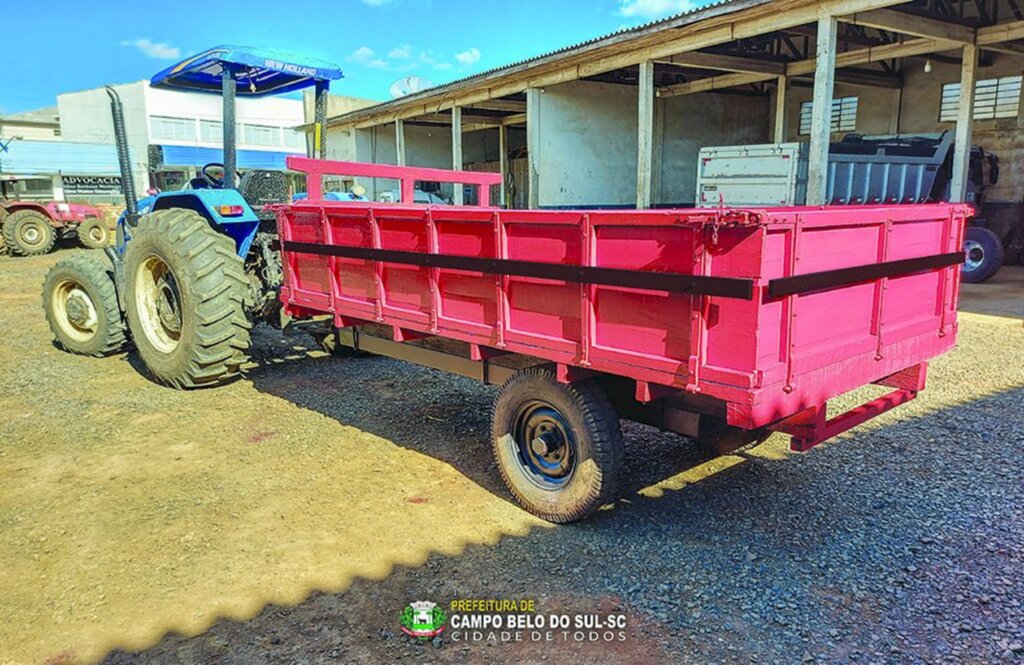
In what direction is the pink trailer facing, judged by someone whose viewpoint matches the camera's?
facing away from the viewer and to the left of the viewer

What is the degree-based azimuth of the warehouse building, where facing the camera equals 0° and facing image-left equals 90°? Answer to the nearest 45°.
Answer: approximately 45°

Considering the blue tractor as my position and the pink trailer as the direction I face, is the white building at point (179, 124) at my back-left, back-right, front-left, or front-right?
back-left

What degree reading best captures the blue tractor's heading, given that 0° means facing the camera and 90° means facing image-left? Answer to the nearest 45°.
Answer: approximately 135°

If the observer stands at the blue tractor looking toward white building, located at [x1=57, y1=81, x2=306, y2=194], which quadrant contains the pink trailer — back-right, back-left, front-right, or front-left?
back-right

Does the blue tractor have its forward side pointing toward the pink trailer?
no

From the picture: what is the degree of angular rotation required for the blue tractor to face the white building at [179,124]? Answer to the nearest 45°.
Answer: approximately 45° to its right

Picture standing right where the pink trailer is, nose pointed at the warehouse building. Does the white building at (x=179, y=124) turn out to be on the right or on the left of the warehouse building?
left

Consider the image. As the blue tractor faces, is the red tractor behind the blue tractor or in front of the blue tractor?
in front

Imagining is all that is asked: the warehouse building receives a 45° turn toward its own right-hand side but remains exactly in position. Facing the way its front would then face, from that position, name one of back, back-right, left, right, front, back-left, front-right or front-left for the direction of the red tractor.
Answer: front

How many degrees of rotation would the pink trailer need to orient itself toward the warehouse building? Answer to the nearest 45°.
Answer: approximately 45° to its right

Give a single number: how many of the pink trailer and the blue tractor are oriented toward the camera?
0

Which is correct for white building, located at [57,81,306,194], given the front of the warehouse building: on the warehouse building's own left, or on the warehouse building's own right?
on the warehouse building's own right

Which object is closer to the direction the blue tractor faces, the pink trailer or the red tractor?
the red tractor

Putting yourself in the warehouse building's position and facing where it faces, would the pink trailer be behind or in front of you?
in front

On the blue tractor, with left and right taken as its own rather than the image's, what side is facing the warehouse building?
right

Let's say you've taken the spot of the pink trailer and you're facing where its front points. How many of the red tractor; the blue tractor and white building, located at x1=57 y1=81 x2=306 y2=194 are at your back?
0

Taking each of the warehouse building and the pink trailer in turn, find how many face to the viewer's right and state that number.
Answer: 0
